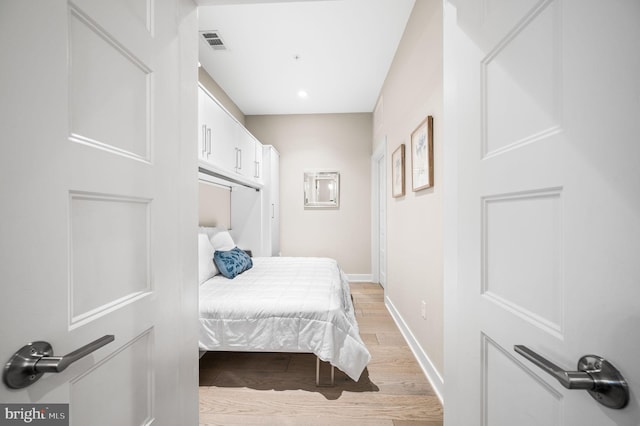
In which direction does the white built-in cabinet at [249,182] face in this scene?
to the viewer's right

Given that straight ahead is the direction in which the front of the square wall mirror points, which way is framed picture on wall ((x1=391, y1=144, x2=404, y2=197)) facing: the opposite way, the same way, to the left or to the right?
to the right

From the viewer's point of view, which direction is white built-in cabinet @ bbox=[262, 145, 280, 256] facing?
to the viewer's right

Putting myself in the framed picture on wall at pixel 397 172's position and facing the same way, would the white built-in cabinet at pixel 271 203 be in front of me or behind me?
in front

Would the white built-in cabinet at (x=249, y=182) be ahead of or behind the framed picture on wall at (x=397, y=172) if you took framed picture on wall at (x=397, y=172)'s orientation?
ahead

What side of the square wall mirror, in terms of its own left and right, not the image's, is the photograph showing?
front

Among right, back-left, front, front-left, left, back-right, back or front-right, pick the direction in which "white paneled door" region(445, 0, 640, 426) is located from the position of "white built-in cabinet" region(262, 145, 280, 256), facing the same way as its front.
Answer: right

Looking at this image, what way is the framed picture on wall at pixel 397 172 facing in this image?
to the viewer's left

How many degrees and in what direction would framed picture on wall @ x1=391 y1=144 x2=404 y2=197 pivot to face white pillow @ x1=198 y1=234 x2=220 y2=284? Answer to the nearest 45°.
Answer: approximately 45° to its left

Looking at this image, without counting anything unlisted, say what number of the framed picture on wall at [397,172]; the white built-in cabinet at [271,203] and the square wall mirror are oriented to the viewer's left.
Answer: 1

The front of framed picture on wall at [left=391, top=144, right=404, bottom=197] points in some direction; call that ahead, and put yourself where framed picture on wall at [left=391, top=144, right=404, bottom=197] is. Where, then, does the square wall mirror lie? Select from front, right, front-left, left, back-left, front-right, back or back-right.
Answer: front-right

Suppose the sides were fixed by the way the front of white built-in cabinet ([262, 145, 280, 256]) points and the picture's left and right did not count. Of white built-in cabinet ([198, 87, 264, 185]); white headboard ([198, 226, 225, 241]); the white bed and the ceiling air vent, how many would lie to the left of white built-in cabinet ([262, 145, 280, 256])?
0

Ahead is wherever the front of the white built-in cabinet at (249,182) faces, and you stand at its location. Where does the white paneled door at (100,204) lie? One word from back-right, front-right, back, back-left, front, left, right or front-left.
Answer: right
